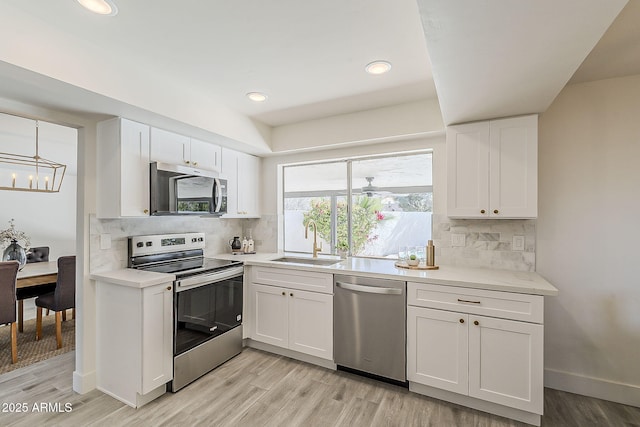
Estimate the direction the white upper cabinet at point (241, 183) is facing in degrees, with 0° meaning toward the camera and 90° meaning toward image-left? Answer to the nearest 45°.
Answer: approximately 315°

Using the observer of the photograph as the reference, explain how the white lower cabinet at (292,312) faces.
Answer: facing the viewer and to the left of the viewer

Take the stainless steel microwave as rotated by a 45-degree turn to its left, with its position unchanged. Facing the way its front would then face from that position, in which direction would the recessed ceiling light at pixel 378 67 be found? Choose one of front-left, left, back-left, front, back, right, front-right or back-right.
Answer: front-right

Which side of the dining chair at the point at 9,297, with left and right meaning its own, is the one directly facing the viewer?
back

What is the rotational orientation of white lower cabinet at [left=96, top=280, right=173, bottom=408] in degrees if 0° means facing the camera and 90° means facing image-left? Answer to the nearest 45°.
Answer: approximately 315°

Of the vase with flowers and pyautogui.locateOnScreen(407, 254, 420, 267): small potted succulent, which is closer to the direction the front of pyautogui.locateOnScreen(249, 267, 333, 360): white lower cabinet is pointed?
the vase with flowers

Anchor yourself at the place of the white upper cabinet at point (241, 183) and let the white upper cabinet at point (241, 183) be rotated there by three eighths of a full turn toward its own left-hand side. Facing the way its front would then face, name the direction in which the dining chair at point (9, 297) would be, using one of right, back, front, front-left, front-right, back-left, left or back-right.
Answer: left

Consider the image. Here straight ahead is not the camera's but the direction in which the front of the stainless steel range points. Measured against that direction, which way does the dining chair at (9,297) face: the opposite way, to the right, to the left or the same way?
the opposite way

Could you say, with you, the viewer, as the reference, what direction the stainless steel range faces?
facing the viewer and to the right of the viewer

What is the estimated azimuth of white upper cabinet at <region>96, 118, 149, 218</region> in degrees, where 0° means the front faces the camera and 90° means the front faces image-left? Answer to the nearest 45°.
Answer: approximately 315°
